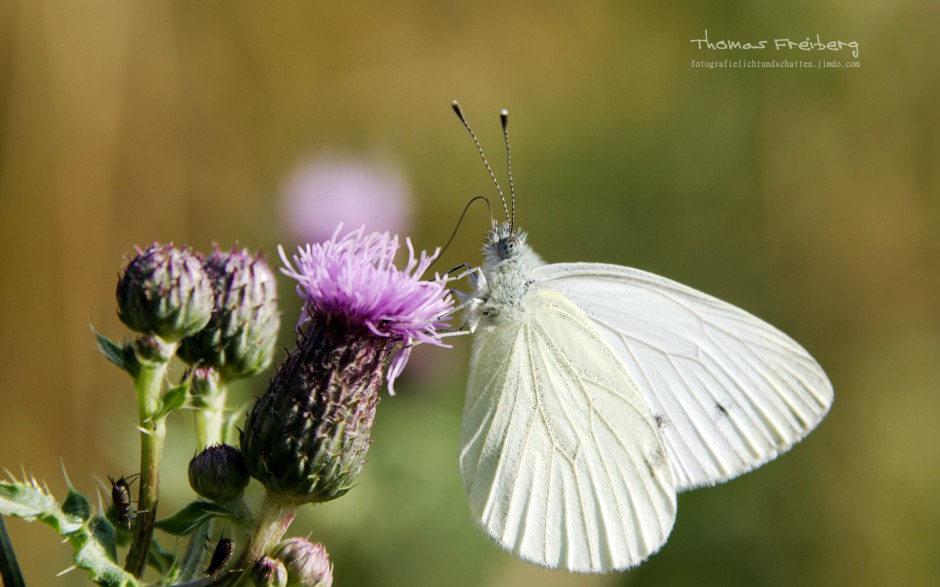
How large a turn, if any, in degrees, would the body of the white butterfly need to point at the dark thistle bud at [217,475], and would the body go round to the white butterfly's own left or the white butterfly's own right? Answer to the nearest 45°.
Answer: approximately 45° to the white butterfly's own left

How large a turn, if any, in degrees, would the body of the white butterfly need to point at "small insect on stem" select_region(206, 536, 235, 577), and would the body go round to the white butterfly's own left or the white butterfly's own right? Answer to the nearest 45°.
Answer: approximately 45° to the white butterfly's own left

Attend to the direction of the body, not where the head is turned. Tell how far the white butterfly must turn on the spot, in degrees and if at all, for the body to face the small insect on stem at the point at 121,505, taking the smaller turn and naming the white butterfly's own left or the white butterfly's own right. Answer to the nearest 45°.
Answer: approximately 45° to the white butterfly's own left

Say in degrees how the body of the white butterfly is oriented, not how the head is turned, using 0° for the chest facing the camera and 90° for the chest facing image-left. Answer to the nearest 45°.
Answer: approximately 90°

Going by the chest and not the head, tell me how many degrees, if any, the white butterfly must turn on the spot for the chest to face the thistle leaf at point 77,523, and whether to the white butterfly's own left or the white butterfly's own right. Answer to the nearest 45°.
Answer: approximately 45° to the white butterfly's own left
